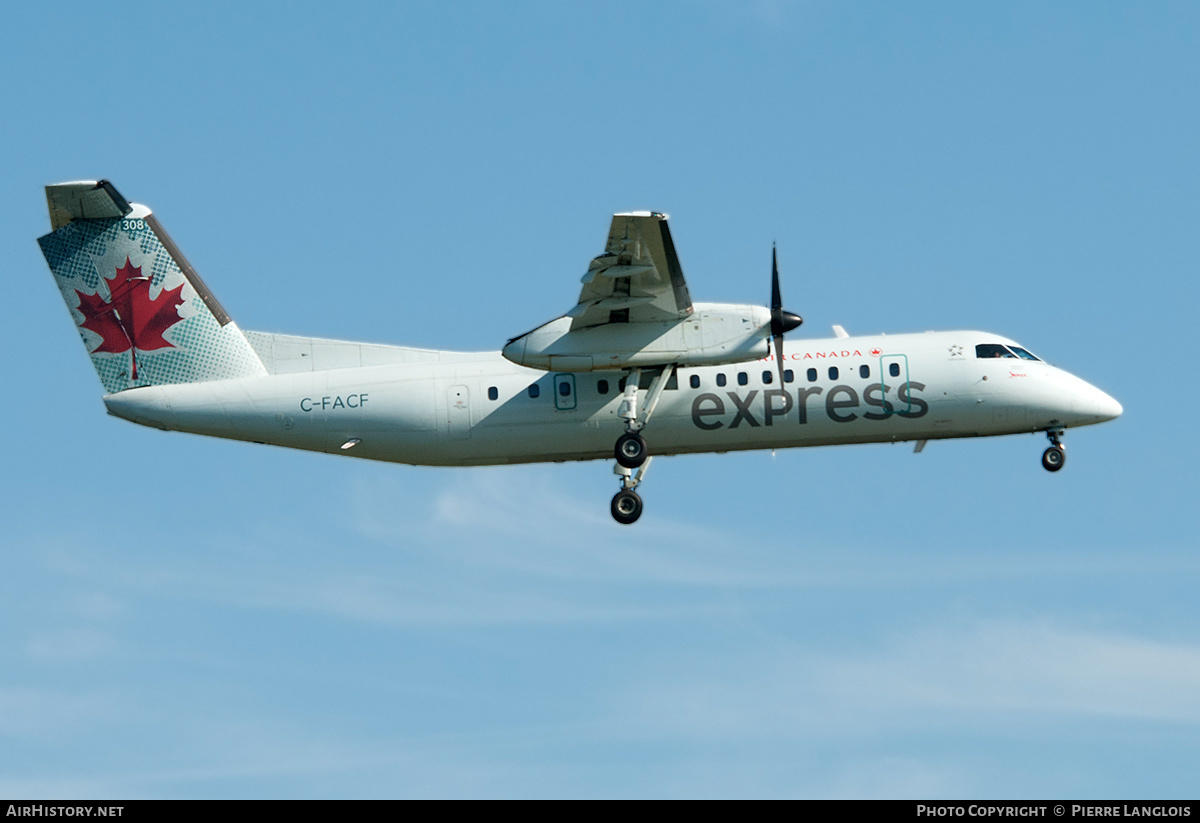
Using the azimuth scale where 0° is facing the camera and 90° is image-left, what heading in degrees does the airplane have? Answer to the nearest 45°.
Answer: approximately 270°
